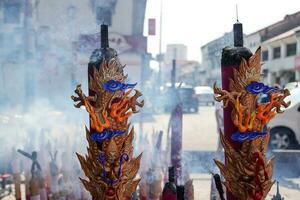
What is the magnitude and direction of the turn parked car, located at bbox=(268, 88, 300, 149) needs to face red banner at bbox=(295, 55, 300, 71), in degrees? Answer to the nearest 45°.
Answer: approximately 90° to its right

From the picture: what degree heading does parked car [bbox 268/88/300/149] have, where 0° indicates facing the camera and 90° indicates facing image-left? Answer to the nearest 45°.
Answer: approximately 90°

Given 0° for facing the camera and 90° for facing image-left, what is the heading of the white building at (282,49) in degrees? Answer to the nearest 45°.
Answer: approximately 45°

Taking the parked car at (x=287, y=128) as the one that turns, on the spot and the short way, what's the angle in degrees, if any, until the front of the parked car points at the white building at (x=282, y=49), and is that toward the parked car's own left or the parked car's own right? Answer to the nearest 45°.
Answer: approximately 90° to the parked car's own right
